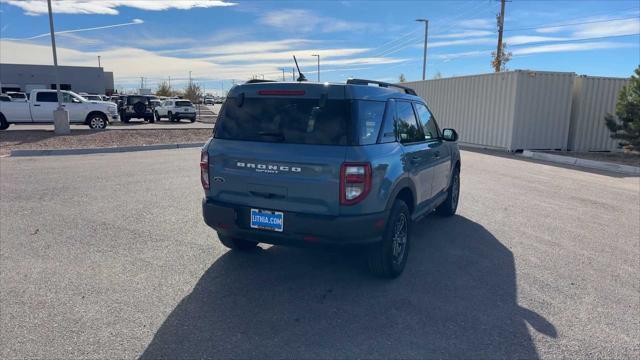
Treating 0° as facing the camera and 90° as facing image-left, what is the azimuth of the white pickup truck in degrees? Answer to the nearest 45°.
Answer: approximately 270°

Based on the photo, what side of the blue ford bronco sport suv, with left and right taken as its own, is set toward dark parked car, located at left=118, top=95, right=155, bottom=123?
left

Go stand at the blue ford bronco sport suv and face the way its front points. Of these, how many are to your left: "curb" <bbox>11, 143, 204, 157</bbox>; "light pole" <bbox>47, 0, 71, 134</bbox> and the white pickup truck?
3

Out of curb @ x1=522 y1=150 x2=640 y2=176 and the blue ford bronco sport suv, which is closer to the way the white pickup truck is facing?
the curb

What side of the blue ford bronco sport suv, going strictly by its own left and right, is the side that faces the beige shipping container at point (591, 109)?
front

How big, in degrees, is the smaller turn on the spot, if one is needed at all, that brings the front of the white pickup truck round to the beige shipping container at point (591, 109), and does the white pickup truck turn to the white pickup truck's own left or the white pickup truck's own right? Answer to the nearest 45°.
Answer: approximately 45° to the white pickup truck's own right

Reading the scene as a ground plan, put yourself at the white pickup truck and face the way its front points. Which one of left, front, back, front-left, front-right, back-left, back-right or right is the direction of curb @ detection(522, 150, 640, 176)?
front-right

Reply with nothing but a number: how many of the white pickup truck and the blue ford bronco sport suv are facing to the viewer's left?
0

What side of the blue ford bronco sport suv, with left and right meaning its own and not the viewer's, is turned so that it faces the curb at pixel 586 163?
front

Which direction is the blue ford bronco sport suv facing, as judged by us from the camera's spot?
facing away from the viewer and to the right of the viewer

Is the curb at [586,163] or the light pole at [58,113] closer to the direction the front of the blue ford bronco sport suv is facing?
the curb

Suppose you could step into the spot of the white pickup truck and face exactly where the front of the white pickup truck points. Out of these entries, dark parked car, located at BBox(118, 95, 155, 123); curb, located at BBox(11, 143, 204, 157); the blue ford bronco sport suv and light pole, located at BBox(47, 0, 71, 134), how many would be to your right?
3

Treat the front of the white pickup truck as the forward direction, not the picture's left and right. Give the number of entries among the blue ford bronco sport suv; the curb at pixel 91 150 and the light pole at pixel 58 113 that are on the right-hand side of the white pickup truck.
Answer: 3

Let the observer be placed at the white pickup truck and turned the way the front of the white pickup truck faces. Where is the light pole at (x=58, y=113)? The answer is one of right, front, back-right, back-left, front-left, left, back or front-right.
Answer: right

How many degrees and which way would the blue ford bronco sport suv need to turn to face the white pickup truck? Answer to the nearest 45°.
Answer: approximately 90° to its left

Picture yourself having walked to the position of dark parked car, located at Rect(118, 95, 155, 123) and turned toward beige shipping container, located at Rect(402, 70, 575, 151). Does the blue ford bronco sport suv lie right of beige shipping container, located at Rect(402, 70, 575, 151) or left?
right

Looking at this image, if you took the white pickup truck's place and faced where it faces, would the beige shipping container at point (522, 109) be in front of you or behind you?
in front
